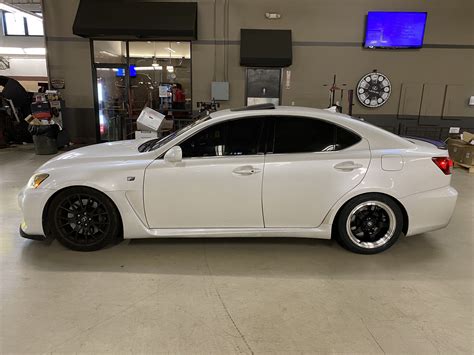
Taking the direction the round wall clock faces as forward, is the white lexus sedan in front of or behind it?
in front

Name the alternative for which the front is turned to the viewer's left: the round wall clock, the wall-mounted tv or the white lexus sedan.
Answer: the white lexus sedan

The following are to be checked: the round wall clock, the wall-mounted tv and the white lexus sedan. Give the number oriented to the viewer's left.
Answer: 1

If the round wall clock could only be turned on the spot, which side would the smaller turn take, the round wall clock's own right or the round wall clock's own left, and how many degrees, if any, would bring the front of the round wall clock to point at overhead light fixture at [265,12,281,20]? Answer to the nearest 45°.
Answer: approximately 90° to the round wall clock's own right

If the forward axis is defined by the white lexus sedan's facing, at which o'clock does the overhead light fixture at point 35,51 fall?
The overhead light fixture is roughly at 2 o'clock from the white lexus sedan.

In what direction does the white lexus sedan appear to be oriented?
to the viewer's left

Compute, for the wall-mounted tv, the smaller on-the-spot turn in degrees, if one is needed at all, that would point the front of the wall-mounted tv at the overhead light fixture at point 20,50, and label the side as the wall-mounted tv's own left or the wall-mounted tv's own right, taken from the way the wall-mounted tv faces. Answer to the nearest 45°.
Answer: approximately 90° to the wall-mounted tv's own right

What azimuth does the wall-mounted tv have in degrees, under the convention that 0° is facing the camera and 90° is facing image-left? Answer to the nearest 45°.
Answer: approximately 0°

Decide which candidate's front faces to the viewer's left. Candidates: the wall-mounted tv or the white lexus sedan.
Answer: the white lexus sedan

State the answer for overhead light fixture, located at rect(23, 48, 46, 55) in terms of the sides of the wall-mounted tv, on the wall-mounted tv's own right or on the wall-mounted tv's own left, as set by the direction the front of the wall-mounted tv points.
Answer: on the wall-mounted tv's own right

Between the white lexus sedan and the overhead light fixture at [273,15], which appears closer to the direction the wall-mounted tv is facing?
the white lexus sedan
